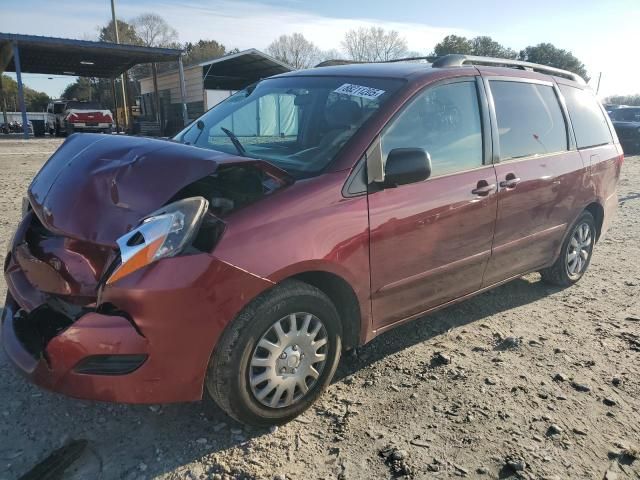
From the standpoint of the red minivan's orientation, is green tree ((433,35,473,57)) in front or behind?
behind

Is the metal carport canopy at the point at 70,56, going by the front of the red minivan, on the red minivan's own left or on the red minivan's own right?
on the red minivan's own right

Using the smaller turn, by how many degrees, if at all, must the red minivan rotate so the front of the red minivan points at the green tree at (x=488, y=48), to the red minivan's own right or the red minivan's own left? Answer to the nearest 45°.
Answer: approximately 135° to the red minivan's own right

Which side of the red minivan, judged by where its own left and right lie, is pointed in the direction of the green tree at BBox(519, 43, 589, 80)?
back

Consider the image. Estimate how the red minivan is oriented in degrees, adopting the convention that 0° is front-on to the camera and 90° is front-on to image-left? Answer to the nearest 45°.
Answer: approximately 45°

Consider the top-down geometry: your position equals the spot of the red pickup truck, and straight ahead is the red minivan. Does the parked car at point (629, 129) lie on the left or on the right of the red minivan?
left

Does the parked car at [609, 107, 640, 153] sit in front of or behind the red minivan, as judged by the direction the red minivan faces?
behind
